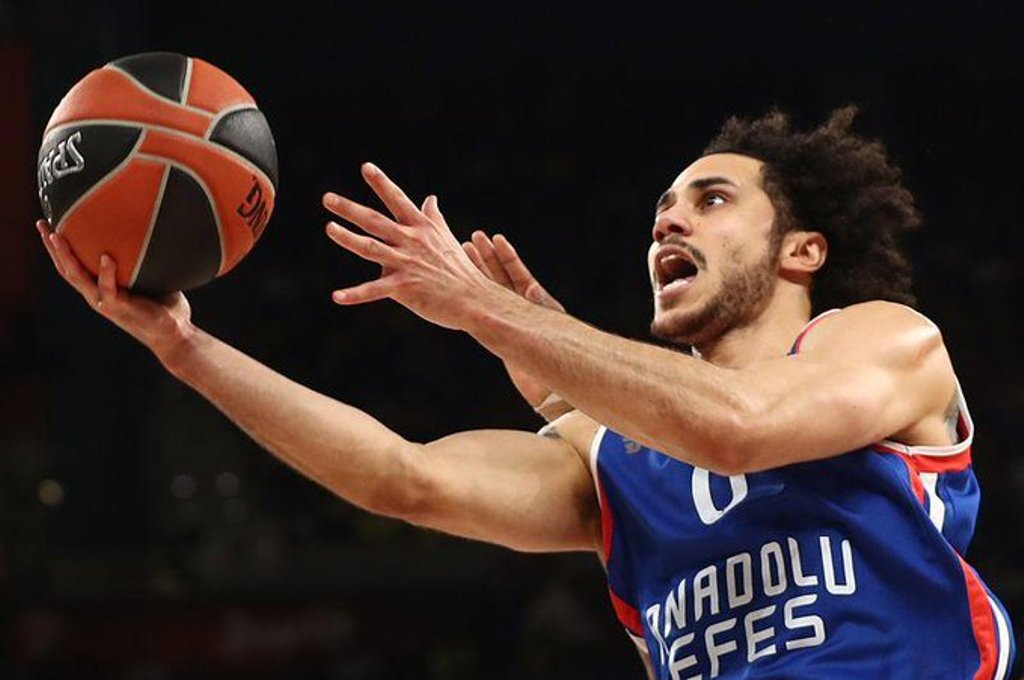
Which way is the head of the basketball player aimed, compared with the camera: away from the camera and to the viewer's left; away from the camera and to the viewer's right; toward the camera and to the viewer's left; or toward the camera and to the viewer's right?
toward the camera and to the viewer's left

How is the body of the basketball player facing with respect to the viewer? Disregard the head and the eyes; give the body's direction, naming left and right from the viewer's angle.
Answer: facing the viewer and to the left of the viewer
